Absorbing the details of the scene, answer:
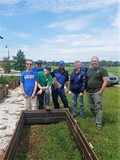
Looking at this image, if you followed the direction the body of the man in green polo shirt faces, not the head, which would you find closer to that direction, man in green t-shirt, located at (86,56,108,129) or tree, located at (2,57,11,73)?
the man in green t-shirt

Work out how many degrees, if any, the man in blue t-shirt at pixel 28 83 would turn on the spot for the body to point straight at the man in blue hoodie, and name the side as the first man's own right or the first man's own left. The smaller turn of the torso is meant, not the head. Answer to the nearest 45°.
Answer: approximately 90° to the first man's own left

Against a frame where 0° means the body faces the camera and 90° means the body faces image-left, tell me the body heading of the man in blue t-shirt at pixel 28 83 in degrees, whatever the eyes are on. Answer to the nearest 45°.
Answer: approximately 0°

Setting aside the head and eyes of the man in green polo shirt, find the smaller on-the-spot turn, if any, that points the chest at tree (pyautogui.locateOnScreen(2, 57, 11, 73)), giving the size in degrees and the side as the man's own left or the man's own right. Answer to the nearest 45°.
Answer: approximately 180°

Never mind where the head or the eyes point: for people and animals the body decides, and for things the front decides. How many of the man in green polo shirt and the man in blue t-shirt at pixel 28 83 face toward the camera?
2

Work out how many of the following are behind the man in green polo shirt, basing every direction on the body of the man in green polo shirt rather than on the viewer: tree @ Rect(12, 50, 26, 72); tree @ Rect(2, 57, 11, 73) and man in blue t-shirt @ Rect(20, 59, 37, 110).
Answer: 2

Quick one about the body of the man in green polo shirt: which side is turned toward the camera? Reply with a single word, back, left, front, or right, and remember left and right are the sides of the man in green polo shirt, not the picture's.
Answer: front

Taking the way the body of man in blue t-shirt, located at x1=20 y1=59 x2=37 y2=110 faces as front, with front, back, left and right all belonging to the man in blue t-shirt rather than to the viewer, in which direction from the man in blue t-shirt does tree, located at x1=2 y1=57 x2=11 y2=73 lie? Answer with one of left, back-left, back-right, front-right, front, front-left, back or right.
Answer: back

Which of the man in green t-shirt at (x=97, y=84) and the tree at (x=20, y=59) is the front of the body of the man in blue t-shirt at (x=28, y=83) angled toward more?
the man in green t-shirt

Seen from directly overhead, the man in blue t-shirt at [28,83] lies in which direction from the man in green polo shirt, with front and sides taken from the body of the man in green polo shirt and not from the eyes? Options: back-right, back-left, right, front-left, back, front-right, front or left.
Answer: front-right
